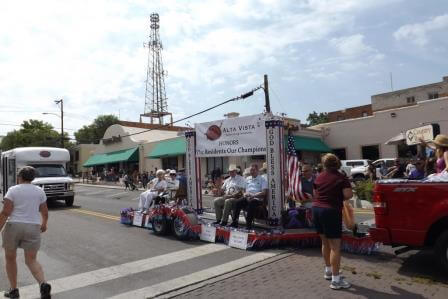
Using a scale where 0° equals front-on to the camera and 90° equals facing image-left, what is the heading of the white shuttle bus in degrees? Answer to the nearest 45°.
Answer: approximately 315°

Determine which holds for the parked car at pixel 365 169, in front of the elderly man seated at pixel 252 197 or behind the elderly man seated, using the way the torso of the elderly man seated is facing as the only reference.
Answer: behind

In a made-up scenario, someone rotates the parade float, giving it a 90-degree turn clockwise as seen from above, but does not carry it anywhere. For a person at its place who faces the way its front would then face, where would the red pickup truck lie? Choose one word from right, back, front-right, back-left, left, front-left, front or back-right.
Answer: left

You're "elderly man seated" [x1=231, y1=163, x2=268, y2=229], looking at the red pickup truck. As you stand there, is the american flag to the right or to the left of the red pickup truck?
left

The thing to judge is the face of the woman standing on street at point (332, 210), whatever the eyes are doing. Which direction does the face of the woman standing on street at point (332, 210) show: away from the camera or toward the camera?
away from the camera

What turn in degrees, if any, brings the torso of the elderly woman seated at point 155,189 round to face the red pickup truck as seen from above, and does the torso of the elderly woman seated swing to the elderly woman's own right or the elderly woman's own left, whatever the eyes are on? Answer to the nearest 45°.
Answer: approximately 90° to the elderly woman's own left

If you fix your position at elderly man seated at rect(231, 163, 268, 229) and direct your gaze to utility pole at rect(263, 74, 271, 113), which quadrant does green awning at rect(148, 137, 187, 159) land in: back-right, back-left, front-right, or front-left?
front-left

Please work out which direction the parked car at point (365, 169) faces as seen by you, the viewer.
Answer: facing the viewer and to the left of the viewer

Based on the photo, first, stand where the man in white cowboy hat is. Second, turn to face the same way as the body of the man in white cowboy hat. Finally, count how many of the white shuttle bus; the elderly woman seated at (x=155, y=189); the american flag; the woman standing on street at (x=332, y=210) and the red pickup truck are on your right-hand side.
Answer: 2

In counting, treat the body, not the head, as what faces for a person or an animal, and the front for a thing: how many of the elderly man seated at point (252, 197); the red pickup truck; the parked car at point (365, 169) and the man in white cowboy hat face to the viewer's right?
1

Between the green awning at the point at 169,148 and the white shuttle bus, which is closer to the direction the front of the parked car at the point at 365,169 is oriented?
the white shuttle bus

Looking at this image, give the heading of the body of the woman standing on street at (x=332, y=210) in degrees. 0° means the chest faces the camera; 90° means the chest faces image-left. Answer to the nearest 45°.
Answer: approximately 225°

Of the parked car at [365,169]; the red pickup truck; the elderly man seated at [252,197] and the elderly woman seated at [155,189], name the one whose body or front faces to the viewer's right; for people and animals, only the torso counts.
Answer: the red pickup truck

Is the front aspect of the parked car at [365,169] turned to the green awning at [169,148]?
no

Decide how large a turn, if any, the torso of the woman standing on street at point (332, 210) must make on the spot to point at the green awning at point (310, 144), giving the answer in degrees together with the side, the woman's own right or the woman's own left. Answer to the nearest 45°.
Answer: approximately 45° to the woman's own left

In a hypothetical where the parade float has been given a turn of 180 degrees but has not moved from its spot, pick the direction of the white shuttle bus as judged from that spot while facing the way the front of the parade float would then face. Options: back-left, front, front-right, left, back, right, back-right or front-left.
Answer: front
